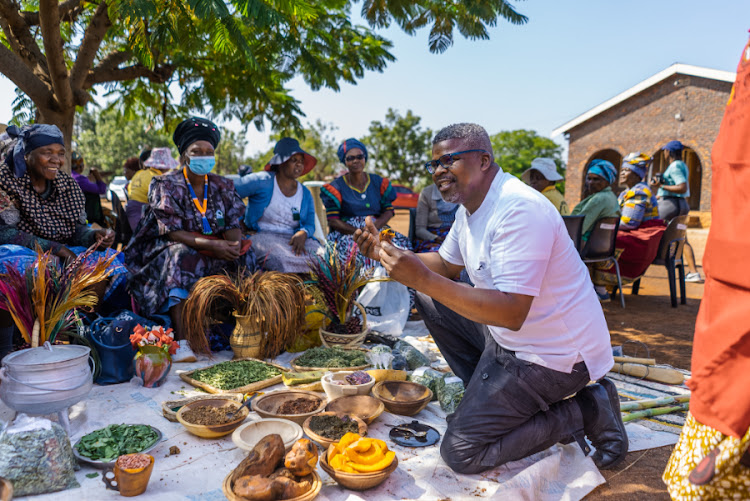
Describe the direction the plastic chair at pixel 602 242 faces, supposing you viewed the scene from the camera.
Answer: facing away from the viewer and to the left of the viewer

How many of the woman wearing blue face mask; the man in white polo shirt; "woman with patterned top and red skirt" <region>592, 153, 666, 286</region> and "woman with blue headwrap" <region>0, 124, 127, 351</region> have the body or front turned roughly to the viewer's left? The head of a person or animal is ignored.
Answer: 2

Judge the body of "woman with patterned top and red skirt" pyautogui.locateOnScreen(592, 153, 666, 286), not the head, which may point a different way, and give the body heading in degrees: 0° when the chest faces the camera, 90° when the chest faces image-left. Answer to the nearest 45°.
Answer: approximately 90°

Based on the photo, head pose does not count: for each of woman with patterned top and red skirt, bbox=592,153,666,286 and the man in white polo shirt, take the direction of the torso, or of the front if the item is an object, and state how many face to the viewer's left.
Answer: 2

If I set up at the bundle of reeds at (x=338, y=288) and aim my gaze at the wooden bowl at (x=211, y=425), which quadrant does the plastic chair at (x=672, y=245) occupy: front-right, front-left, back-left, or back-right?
back-left

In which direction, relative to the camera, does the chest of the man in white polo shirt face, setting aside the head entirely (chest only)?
to the viewer's left

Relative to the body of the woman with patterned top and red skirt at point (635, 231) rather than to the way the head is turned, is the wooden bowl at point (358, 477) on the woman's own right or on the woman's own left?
on the woman's own left

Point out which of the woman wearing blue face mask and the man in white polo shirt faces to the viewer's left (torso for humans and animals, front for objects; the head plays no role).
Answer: the man in white polo shirt

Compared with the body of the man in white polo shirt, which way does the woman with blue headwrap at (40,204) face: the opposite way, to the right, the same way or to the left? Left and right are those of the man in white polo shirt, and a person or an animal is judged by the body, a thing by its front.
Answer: the opposite way
